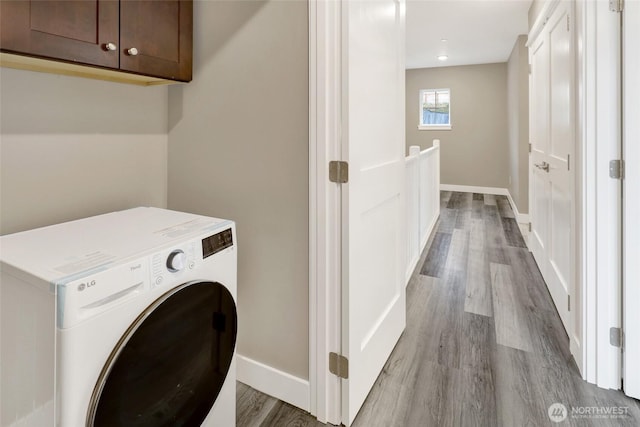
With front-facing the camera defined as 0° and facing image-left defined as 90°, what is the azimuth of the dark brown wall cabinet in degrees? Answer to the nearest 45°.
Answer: approximately 315°

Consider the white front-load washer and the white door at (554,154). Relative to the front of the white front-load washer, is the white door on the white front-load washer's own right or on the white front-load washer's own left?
on the white front-load washer's own left

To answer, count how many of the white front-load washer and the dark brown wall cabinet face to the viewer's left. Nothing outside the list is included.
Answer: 0
